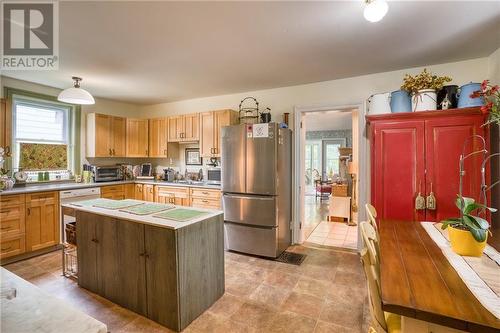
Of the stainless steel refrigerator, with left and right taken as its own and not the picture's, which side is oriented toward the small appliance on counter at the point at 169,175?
right

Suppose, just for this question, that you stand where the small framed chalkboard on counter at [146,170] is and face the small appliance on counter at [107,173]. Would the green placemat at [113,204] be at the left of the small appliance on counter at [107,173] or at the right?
left

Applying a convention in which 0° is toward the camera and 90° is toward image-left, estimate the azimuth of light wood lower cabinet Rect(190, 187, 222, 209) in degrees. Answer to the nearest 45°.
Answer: approximately 45°

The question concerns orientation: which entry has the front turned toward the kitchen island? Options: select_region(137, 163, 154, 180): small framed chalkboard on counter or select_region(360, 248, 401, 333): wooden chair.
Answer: the small framed chalkboard on counter

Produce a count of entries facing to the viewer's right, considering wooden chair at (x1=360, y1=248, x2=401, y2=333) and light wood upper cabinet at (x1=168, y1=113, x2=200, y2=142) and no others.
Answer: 1

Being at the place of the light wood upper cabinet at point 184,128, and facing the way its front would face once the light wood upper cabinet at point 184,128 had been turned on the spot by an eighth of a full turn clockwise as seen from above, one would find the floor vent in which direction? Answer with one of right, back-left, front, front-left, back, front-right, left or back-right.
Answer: back-left

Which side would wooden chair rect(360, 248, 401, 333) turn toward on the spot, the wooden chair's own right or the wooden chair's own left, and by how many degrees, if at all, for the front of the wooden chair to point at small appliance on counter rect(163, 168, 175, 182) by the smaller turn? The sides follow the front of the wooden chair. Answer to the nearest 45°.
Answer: approximately 135° to the wooden chair's own left

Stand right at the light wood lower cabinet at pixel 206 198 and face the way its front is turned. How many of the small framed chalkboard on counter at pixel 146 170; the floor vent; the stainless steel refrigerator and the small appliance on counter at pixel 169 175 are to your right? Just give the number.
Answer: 2

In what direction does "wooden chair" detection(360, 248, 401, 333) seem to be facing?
to the viewer's right

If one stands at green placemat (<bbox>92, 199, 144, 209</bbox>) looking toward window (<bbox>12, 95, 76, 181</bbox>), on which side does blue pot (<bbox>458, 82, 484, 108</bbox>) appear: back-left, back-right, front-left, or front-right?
back-right

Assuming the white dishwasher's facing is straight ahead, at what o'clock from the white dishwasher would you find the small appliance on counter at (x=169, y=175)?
The small appliance on counter is roughly at 9 o'clock from the white dishwasher.

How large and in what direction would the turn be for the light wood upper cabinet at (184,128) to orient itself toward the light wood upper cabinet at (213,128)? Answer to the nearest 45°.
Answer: approximately 90° to its left

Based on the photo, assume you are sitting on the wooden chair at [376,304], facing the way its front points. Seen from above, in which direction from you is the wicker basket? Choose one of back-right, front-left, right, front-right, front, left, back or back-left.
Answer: back

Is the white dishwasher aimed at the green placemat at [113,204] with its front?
yes
